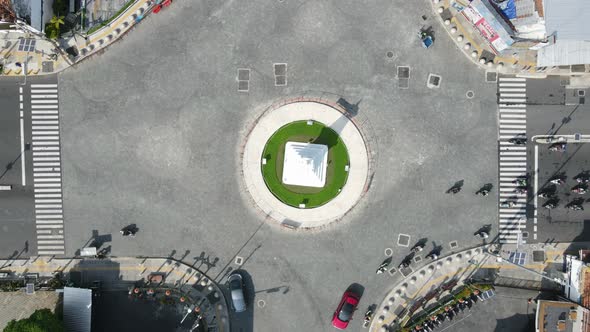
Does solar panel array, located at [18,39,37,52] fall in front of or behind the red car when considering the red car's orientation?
in front
